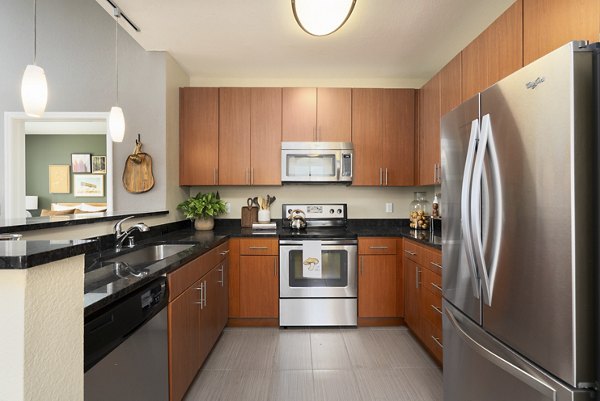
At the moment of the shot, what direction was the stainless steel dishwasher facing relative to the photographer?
facing the viewer and to the right of the viewer

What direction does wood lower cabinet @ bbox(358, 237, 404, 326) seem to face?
toward the camera

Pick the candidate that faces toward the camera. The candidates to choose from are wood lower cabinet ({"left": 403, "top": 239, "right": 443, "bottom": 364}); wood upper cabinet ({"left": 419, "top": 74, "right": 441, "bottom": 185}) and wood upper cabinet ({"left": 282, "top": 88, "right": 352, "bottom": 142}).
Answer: wood upper cabinet ({"left": 282, "top": 88, "right": 352, "bottom": 142})

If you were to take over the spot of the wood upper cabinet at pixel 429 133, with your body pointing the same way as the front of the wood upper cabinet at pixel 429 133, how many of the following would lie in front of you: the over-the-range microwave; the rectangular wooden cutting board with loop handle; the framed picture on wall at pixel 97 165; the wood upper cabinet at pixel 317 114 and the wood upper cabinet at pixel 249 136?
5

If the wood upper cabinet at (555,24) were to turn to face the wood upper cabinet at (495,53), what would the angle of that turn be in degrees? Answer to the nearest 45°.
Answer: approximately 90° to its right

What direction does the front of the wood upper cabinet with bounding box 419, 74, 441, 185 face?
to the viewer's left

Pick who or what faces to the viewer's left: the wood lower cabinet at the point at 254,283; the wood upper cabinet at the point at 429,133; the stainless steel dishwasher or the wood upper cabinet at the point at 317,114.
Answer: the wood upper cabinet at the point at 429,133

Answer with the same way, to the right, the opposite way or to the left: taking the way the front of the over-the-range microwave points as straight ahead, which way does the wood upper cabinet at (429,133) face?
to the right

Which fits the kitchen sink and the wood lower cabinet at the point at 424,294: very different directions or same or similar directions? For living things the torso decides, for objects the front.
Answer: very different directions

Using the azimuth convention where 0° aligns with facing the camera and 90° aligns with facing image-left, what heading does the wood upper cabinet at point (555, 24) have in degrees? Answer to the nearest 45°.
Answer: approximately 45°

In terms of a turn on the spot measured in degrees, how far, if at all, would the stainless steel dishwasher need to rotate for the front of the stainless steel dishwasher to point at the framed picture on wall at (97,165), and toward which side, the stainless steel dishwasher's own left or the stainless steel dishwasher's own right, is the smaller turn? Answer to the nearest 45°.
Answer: approximately 135° to the stainless steel dishwasher's own left

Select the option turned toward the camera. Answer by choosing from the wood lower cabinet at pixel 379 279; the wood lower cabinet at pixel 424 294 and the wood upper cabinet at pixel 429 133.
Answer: the wood lower cabinet at pixel 379 279

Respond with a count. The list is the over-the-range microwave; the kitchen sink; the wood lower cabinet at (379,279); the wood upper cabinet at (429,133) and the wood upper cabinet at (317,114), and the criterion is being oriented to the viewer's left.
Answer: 1

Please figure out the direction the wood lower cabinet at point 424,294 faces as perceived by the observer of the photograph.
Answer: facing to the left of the viewer

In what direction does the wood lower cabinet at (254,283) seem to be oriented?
toward the camera

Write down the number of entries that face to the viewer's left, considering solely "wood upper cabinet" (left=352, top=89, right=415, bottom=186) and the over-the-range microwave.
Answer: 0

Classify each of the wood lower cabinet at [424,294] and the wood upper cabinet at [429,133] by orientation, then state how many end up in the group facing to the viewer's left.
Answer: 2

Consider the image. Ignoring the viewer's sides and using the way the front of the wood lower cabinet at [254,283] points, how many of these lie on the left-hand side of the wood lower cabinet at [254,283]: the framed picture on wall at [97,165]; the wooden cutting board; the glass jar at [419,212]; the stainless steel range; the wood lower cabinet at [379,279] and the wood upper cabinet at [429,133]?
4
